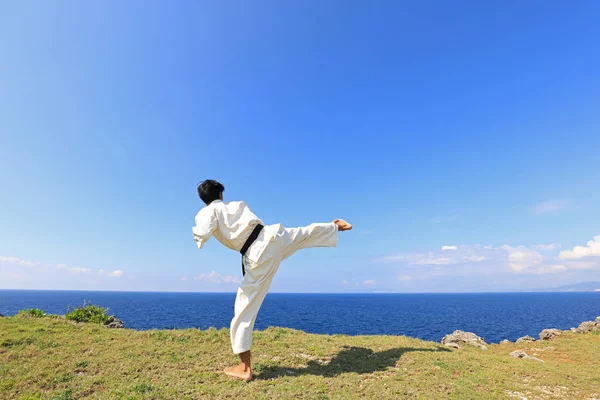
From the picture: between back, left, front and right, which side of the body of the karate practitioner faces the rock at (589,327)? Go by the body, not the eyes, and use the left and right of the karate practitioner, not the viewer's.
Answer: right

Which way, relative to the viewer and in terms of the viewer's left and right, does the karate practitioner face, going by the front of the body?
facing away from the viewer and to the left of the viewer
